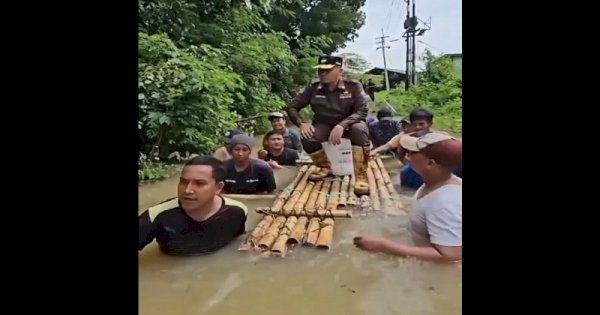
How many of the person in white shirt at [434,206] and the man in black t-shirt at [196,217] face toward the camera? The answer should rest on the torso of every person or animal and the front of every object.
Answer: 1

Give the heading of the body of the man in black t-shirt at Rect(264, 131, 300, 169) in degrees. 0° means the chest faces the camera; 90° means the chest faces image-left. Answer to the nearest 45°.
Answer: approximately 0°

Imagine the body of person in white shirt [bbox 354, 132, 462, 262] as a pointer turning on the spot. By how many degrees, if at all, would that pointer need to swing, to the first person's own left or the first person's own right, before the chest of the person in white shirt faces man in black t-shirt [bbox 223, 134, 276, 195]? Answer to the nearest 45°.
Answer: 0° — they already face them

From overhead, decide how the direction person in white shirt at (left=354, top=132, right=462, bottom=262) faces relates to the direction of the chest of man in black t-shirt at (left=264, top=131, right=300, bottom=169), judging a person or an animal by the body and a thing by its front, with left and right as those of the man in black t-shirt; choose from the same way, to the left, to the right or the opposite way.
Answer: to the right

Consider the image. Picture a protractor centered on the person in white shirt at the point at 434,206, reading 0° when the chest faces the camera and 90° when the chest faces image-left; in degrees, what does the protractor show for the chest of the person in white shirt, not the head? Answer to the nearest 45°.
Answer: approximately 90°

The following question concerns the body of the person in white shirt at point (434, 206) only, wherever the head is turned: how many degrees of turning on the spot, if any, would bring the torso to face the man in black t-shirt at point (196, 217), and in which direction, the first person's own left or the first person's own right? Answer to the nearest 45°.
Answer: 0° — they already face them

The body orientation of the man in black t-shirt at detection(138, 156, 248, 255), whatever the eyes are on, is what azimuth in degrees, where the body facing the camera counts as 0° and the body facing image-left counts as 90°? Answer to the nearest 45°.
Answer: approximately 0°

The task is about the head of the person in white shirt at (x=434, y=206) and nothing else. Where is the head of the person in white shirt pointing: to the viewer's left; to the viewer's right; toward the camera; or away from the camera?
to the viewer's left
